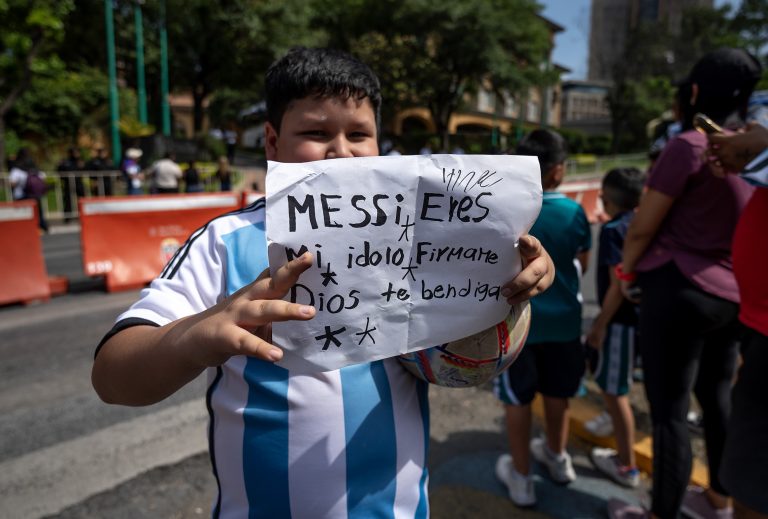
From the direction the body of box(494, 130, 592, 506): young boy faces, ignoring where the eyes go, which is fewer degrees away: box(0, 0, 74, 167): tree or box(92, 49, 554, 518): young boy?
the tree

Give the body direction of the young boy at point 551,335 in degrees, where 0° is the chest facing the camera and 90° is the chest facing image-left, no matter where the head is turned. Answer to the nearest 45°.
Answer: approximately 135°

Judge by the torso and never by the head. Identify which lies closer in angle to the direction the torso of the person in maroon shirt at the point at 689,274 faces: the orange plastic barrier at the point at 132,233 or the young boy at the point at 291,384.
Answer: the orange plastic barrier

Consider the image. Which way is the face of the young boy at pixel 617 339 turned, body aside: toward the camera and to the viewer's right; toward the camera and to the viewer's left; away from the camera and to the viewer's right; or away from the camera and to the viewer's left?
away from the camera and to the viewer's left

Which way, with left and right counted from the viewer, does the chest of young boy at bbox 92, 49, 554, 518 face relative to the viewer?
facing the viewer

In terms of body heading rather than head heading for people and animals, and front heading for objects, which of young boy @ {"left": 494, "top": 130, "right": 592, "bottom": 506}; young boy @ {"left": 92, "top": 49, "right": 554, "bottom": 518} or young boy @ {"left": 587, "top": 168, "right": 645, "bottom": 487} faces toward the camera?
young boy @ {"left": 92, "top": 49, "right": 554, "bottom": 518}

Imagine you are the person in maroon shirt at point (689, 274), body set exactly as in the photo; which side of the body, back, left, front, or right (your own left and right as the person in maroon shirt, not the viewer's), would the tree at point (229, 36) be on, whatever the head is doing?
front

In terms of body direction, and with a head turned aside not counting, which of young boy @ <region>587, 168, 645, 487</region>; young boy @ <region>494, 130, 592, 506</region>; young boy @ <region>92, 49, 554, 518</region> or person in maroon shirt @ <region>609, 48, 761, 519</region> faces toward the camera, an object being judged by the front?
young boy @ <region>92, 49, 554, 518</region>

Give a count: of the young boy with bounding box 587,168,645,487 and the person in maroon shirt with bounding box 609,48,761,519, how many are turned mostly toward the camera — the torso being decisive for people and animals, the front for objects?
0

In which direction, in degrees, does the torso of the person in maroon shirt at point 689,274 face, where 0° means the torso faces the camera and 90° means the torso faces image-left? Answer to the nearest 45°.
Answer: approximately 135°

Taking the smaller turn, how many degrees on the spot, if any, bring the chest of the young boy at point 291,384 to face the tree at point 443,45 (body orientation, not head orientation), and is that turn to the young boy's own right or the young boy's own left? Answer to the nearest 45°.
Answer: approximately 180°

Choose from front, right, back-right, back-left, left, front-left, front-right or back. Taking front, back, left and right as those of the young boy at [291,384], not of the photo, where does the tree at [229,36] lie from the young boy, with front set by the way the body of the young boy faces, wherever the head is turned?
back
